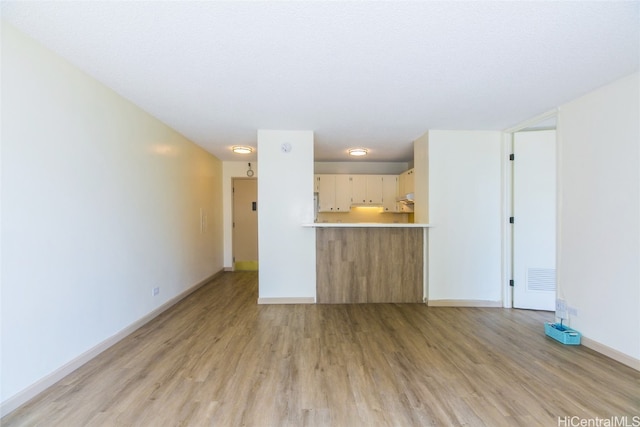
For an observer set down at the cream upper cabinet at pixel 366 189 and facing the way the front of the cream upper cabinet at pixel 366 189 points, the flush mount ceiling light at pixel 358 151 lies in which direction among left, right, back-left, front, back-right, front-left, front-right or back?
front

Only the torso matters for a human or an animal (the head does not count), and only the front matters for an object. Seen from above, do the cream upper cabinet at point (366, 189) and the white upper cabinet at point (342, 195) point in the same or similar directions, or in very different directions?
same or similar directions

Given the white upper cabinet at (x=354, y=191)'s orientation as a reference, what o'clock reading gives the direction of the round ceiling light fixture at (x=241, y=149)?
The round ceiling light fixture is roughly at 2 o'clock from the white upper cabinet.

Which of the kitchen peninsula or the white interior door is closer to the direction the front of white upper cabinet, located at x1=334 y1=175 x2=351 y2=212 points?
the kitchen peninsula

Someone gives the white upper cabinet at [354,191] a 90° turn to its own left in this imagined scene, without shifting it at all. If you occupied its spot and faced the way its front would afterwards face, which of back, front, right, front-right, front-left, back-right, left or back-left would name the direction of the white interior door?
front-right

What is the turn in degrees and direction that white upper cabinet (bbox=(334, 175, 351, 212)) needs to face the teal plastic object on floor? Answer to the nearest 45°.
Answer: approximately 45° to its left

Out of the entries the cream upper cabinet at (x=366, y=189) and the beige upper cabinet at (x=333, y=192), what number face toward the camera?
2

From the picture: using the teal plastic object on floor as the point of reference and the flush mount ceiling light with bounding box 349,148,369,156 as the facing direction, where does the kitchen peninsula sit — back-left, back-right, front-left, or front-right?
front-left

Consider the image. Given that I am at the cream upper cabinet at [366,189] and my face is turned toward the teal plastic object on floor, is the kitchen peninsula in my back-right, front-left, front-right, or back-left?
front-right

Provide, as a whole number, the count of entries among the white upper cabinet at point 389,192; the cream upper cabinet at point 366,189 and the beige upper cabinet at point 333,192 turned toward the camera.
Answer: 3

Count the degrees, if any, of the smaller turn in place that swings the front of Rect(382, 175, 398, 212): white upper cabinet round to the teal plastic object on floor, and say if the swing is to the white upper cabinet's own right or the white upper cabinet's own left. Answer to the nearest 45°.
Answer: approximately 45° to the white upper cabinet's own left

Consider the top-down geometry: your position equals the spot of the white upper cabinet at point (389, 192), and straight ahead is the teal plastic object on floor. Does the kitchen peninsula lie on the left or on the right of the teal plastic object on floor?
right

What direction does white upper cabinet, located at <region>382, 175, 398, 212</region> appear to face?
toward the camera

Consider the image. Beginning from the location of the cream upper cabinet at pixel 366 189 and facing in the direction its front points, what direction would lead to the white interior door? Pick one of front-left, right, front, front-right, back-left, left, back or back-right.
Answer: front-left

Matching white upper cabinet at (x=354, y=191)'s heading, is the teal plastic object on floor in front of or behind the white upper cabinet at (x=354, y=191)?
in front

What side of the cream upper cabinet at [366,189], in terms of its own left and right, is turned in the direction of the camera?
front

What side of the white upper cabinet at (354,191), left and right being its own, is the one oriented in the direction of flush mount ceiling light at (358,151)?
front

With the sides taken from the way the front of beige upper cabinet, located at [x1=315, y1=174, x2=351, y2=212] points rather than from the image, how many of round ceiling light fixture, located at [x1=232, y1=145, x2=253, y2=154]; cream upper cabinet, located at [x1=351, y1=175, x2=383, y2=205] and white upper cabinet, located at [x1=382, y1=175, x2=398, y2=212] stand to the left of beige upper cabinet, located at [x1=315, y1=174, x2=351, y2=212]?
2

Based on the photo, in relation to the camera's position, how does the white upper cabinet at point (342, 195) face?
facing the viewer
